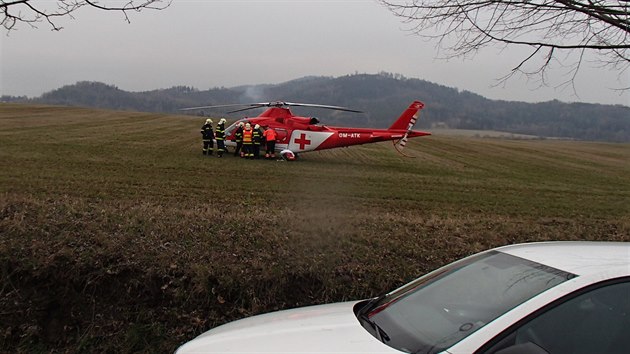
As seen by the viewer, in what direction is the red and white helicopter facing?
to the viewer's left

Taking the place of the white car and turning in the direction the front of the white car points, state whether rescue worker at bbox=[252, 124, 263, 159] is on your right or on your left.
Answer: on your right

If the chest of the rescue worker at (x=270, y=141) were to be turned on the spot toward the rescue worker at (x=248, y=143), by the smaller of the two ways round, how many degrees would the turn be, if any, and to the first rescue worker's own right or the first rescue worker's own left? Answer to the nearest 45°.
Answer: approximately 90° to the first rescue worker's own left

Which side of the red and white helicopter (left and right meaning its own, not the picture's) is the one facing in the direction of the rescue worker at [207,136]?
front

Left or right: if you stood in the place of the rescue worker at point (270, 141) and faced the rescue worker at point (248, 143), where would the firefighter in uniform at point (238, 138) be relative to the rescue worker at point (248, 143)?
right

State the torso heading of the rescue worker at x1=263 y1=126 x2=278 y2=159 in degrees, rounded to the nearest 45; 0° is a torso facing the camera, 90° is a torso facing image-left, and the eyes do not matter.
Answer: approximately 180°

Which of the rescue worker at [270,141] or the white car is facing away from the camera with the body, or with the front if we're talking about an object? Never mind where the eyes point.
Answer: the rescue worker

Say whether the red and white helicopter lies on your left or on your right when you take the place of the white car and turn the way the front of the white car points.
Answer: on your right

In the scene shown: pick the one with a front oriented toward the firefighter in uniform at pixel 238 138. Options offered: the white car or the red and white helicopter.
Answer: the red and white helicopter

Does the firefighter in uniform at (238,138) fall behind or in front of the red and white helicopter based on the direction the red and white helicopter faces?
in front

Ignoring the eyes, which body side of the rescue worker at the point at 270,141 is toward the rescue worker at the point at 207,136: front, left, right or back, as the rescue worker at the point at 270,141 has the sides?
left

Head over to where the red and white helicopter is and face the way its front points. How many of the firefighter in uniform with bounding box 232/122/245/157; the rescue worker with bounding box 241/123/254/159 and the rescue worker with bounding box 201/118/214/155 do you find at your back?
0

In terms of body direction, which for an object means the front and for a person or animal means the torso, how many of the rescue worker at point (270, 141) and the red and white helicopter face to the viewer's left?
1

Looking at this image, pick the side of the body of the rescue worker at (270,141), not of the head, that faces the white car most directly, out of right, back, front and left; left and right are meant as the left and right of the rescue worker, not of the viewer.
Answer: back

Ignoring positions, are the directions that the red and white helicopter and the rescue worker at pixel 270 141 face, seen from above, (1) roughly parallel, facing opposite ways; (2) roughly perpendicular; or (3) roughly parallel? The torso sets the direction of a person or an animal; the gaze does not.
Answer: roughly perpendicular
